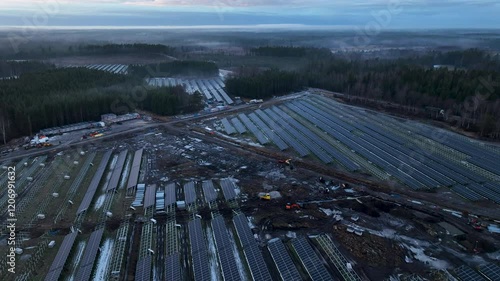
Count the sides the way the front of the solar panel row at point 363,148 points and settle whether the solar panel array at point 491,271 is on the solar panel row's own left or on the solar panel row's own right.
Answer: on the solar panel row's own left

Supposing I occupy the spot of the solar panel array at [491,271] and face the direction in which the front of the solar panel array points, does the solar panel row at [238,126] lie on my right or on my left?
on my right

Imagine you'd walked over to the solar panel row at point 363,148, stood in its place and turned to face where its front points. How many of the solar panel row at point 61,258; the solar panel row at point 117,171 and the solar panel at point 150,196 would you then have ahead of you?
3

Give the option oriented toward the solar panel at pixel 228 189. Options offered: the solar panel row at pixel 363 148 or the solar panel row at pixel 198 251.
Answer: the solar panel row at pixel 363 148

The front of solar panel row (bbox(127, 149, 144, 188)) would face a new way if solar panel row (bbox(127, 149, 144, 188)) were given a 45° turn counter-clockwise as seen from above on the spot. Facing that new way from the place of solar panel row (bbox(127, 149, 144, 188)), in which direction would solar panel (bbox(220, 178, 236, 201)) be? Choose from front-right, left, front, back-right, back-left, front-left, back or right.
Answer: left
